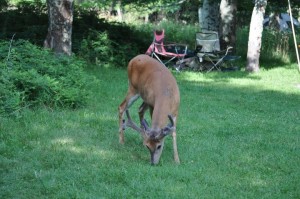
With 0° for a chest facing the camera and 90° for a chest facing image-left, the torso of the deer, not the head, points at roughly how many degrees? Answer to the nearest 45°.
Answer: approximately 315°

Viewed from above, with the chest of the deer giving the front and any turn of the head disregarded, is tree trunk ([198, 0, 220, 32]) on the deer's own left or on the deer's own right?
on the deer's own left

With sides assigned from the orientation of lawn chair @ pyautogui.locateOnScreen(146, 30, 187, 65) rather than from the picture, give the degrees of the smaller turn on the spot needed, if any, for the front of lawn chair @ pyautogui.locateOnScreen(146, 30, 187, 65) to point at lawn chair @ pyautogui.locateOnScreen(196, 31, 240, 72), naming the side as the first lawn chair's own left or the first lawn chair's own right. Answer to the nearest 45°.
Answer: approximately 45° to the first lawn chair's own left

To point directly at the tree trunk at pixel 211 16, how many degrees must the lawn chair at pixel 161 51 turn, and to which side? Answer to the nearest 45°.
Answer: approximately 90° to its left

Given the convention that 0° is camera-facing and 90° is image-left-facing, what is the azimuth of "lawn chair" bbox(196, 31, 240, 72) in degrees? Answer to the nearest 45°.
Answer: approximately 315°

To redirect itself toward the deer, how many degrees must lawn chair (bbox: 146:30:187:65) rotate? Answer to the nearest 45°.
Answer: approximately 45° to its right

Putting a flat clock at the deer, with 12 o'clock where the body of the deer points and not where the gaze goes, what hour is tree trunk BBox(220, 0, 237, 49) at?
The tree trunk is roughly at 8 o'clock from the deer.

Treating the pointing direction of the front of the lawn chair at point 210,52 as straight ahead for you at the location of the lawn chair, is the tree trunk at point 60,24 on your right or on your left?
on your right

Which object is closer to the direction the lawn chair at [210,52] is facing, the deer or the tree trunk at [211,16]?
the deer

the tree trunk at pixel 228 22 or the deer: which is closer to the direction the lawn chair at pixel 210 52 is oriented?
the deer
